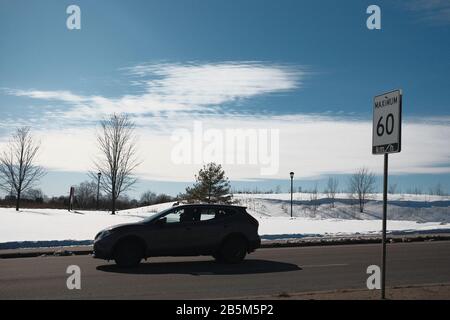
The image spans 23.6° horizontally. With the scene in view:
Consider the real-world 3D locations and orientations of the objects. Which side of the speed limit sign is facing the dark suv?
right

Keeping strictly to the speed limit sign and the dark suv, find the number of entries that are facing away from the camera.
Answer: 0

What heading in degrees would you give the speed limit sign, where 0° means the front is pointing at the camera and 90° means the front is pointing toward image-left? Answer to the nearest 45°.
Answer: approximately 45°

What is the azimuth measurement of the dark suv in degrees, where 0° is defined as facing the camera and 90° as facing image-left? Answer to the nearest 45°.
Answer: approximately 90°

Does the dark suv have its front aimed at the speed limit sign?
no
